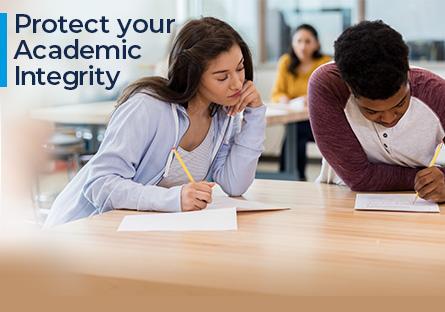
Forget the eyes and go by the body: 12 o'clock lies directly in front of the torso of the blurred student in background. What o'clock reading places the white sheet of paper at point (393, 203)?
The white sheet of paper is roughly at 12 o'clock from the blurred student in background.

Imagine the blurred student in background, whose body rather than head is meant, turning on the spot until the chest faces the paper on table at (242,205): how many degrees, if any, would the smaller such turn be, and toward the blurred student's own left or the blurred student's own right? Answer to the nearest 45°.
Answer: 0° — they already face it

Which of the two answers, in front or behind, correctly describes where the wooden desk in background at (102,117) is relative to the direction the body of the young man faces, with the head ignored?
behind

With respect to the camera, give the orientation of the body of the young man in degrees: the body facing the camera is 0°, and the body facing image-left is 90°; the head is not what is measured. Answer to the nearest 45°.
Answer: approximately 0°

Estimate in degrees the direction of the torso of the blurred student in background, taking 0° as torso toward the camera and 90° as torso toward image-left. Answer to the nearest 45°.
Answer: approximately 0°

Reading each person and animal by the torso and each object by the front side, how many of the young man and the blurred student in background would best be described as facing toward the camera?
2
